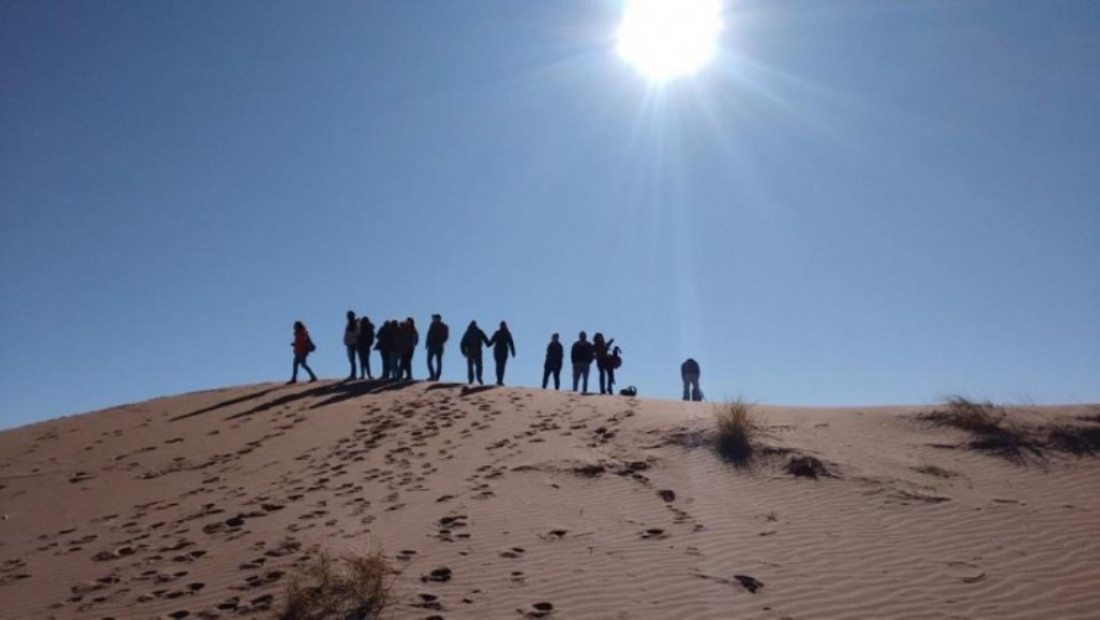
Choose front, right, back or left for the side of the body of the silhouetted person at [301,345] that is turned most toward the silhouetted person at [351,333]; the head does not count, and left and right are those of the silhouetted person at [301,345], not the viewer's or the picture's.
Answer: back

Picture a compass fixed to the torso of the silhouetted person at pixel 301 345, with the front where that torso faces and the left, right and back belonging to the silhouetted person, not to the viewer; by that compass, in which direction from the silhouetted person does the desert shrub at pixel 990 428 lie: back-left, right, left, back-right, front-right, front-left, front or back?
back-left

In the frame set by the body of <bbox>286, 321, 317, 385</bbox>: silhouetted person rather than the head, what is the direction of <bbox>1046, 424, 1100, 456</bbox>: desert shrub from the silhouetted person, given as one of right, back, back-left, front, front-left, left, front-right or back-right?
back-left

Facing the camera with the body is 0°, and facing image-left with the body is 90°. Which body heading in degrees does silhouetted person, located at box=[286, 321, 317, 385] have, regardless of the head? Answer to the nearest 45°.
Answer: approximately 90°

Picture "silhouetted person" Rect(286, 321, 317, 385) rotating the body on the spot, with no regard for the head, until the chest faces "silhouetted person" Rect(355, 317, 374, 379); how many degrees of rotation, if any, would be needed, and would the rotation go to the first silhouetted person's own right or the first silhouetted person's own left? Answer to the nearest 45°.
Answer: approximately 180°

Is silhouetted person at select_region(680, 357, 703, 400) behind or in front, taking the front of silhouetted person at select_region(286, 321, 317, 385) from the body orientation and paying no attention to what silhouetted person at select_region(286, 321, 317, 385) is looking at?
behind

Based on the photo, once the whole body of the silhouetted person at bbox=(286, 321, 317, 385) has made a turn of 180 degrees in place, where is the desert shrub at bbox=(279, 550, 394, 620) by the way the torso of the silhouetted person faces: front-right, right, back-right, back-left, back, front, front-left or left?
right

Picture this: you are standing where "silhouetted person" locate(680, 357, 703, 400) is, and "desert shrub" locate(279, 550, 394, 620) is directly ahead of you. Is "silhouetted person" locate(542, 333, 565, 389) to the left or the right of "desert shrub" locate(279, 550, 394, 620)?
right

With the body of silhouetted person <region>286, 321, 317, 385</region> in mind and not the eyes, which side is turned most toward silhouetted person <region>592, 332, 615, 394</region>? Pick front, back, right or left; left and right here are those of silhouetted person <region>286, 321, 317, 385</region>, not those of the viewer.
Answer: back

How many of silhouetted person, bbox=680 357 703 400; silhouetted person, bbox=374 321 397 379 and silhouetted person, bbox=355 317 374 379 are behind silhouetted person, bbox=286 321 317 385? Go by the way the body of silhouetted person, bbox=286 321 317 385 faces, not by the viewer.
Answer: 3
